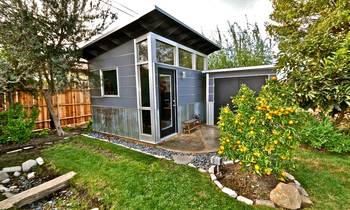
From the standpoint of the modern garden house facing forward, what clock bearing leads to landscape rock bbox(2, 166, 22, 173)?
The landscape rock is roughly at 3 o'clock from the modern garden house.

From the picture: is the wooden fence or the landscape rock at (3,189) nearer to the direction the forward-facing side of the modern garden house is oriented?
the landscape rock

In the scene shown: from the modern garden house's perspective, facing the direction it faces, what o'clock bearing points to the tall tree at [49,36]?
The tall tree is roughly at 4 o'clock from the modern garden house.

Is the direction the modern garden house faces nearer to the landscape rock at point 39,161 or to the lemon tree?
the lemon tree

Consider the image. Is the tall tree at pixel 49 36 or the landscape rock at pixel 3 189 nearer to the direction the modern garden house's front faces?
the landscape rock

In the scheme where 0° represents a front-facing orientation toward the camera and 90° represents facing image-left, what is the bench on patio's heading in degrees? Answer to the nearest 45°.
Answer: approximately 315°

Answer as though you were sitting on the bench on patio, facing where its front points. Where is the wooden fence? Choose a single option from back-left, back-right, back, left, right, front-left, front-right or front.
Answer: back-right

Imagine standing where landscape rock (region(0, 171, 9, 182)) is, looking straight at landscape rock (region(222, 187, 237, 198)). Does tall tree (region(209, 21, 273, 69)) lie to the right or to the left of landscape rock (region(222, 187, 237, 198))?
left

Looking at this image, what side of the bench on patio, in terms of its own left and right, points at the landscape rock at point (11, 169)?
right
